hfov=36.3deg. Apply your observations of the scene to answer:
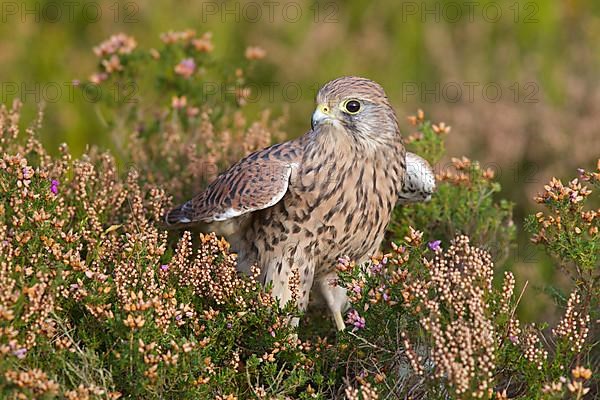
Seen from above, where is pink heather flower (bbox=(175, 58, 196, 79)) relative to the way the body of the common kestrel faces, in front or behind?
behind

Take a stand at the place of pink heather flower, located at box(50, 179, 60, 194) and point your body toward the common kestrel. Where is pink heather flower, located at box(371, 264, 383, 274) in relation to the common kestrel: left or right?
right

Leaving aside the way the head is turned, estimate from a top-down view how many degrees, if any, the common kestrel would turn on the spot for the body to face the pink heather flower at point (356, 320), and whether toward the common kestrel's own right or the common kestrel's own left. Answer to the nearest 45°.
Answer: approximately 45° to the common kestrel's own right

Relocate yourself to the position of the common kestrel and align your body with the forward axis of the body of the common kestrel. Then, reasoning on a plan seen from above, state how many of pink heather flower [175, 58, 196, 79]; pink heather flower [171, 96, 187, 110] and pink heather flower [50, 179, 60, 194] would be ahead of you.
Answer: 0

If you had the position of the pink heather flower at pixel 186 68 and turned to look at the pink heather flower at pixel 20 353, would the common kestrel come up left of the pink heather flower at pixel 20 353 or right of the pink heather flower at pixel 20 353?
left

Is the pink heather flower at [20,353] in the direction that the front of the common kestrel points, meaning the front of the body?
no

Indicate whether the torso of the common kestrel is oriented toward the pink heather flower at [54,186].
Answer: no
